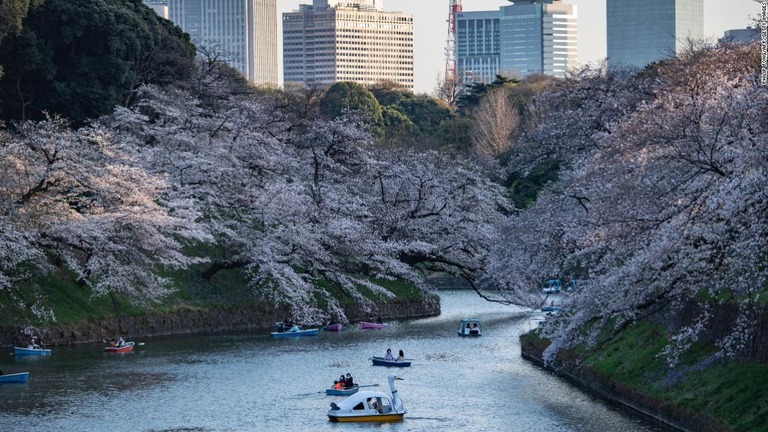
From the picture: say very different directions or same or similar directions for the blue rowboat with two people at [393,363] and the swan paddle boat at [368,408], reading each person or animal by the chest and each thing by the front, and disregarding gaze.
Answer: very different directions

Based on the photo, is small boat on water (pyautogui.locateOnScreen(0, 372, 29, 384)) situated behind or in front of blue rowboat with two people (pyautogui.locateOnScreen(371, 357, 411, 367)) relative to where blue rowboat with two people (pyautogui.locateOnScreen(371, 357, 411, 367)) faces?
in front

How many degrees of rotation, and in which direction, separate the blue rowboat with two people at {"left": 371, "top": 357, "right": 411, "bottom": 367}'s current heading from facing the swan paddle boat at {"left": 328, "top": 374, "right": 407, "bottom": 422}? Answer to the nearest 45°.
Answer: approximately 90° to its left

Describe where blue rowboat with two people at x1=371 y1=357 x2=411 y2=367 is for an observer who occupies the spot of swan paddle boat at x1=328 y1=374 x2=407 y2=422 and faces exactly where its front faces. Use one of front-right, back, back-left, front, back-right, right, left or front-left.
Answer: left

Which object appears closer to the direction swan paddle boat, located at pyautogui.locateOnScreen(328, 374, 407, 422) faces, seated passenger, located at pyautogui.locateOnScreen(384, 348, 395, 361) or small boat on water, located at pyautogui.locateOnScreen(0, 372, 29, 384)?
the seated passenger

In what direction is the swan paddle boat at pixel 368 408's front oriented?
to the viewer's right

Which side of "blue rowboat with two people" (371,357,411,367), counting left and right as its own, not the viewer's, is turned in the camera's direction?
left

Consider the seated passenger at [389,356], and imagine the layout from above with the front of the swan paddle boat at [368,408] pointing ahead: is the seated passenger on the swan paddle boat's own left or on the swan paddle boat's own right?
on the swan paddle boat's own left

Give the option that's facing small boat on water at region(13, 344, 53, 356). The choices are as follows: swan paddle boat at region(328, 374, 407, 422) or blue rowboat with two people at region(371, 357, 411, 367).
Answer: blue rowboat with two people at region(371, 357, 411, 367)
